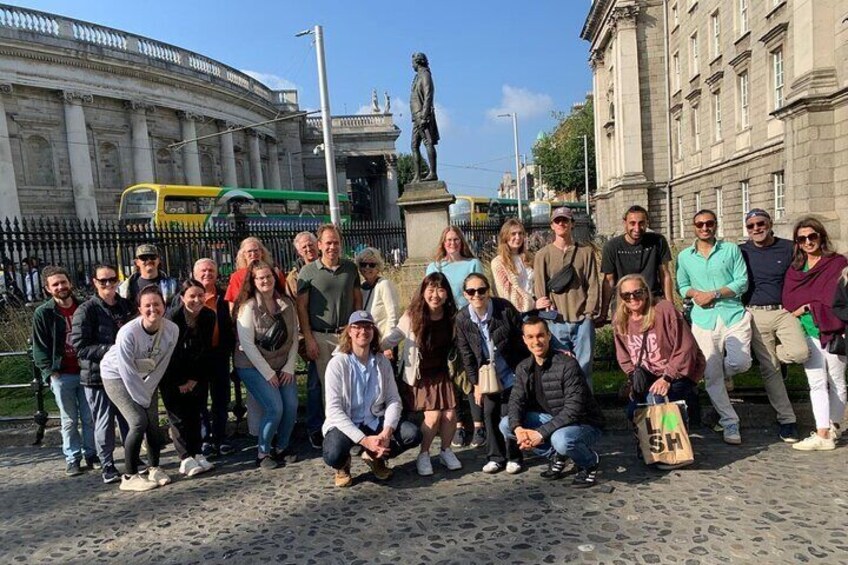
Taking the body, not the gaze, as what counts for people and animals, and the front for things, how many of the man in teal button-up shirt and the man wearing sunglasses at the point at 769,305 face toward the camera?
2

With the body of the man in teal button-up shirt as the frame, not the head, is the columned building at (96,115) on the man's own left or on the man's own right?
on the man's own right

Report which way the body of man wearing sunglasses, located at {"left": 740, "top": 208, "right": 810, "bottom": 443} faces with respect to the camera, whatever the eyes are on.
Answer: toward the camera

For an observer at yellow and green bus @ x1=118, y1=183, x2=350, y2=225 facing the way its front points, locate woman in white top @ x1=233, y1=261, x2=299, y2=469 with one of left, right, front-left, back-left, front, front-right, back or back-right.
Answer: front-left

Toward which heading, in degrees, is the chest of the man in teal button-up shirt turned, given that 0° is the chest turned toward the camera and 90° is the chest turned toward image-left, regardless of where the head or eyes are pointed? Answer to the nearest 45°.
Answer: approximately 0°

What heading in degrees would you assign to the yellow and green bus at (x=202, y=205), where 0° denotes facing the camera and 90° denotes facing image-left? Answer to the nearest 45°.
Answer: approximately 45°

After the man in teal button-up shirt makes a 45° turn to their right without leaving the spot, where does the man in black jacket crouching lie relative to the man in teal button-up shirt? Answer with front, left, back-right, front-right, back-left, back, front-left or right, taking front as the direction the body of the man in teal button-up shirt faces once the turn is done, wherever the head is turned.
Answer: front

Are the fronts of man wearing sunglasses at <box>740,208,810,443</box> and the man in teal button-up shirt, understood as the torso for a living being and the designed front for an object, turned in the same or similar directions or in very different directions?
same or similar directions

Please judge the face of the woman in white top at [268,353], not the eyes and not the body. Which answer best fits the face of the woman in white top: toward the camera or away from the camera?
toward the camera

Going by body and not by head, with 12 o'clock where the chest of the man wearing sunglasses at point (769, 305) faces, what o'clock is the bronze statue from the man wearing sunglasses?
The bronze statue is roughly at 4 o'clock from the man wearing sunglasses.

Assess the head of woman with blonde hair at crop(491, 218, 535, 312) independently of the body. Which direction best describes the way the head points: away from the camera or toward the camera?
toward the camera

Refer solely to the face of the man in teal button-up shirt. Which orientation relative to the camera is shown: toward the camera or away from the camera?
toward the camera
